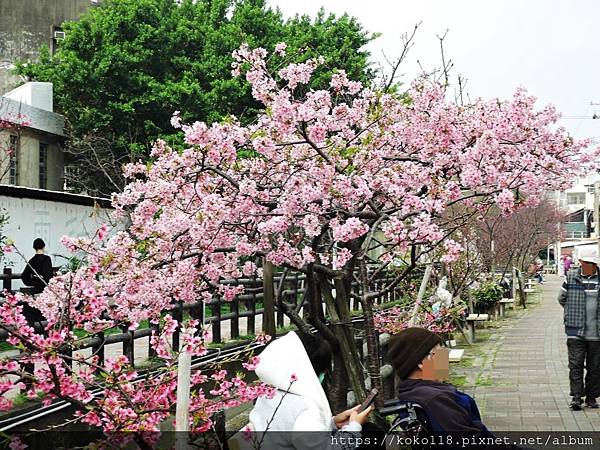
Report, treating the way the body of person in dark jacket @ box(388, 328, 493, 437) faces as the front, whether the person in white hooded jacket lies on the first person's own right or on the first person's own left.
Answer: on the first person's own right

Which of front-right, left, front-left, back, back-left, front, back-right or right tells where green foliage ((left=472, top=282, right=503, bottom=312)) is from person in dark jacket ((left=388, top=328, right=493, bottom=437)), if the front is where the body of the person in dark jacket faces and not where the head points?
left

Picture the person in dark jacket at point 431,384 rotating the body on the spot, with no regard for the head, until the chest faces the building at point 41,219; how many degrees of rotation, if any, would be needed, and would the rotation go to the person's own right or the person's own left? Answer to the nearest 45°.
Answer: approximately 135° to the person's own left

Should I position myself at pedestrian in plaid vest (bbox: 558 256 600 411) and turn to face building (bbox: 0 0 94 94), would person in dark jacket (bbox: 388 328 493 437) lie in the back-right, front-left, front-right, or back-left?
back-left

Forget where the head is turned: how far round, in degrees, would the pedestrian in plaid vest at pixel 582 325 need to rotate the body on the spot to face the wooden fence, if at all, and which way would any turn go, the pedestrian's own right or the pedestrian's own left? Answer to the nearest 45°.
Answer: approximately 90° to the pedestrian's own right

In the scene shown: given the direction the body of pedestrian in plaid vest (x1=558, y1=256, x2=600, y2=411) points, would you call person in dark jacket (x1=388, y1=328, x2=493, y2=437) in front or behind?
in front

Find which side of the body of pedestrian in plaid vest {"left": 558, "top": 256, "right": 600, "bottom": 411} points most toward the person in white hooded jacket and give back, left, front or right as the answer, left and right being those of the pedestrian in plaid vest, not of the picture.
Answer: front

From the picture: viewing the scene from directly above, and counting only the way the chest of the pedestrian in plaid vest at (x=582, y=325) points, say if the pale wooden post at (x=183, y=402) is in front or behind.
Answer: in front

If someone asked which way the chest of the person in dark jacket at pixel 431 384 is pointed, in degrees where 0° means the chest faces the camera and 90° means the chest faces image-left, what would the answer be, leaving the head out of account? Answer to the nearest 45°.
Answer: approximately 270°

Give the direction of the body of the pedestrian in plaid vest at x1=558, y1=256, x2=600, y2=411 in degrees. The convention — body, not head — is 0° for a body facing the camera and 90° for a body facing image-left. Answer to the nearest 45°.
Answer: approximately 0°

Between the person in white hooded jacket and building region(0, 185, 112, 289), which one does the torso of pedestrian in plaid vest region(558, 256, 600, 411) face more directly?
the person in white hooded jacket
